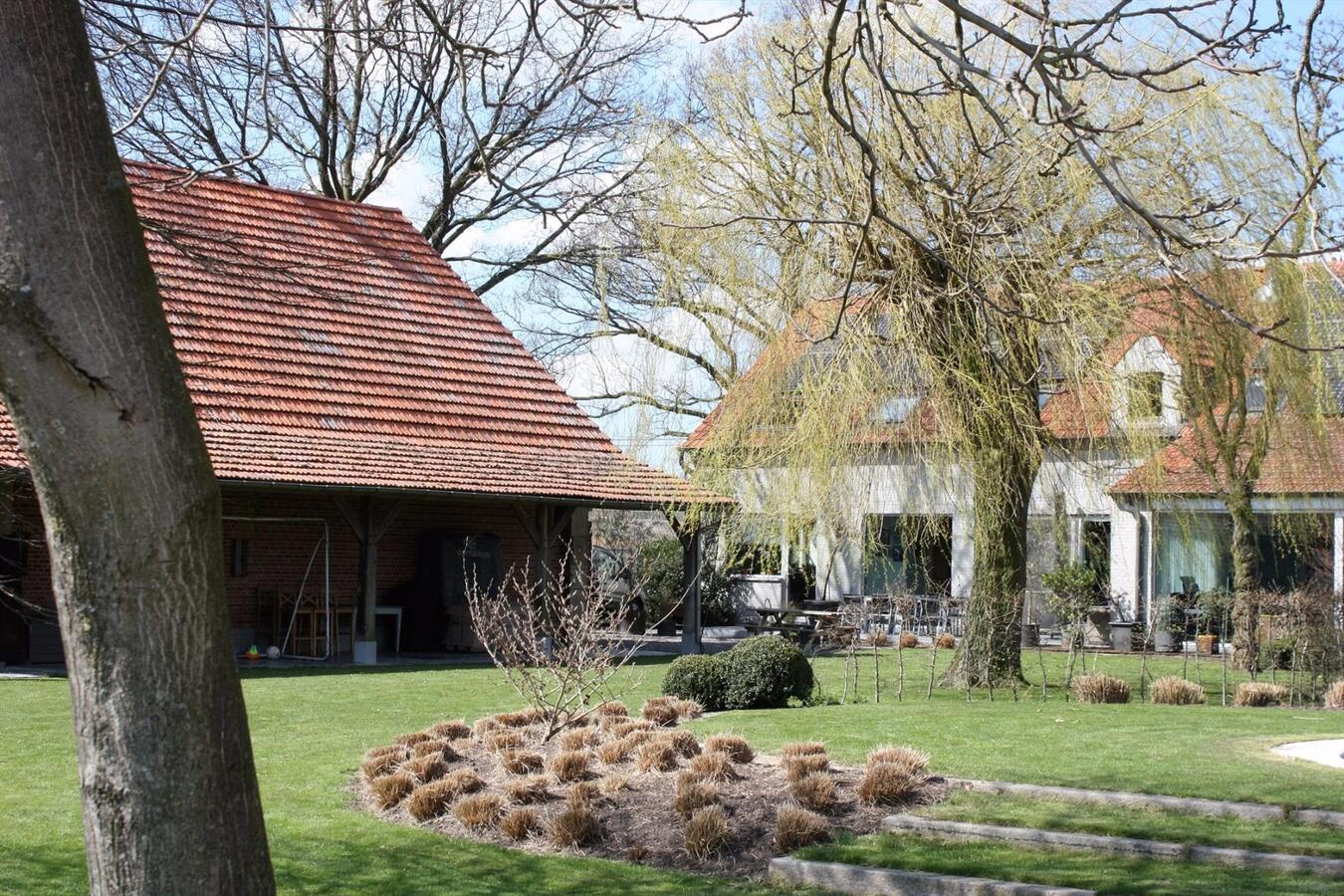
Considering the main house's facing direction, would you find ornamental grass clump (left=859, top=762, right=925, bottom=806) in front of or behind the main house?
in front

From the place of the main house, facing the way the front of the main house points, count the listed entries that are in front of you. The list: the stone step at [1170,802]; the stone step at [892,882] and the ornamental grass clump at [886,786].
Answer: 3

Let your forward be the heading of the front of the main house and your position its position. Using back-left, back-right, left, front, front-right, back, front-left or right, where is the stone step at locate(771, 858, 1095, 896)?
front

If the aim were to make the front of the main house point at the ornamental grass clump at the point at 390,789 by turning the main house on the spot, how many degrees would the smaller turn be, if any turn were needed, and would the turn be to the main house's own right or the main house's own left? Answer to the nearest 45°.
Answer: approximately 45° to the main house's own right

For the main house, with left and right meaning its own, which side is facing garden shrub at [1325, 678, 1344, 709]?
front

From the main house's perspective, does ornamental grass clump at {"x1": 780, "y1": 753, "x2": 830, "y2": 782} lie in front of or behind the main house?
in front

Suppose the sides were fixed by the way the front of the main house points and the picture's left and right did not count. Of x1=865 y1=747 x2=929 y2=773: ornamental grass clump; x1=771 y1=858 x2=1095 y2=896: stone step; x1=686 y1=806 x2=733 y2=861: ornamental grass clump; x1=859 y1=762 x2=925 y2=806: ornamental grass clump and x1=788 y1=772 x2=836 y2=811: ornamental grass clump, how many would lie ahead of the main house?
5

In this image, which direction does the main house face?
toward the camera

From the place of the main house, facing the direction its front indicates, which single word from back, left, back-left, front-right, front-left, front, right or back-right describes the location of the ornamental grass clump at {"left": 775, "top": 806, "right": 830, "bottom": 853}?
front

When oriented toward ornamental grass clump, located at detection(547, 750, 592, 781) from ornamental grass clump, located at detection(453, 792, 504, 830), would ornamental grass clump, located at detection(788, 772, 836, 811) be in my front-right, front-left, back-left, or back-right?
front-right

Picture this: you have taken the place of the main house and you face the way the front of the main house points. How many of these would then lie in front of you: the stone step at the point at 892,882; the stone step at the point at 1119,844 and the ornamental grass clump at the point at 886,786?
3

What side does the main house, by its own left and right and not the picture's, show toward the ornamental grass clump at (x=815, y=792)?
front

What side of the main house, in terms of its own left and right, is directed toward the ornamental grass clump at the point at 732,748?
front

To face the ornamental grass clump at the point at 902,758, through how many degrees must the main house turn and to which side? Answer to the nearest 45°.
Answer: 0° — it already faces it

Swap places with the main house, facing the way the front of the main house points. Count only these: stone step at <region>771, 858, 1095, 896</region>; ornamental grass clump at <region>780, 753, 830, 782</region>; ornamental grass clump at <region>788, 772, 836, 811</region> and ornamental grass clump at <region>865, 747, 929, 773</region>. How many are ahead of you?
4
